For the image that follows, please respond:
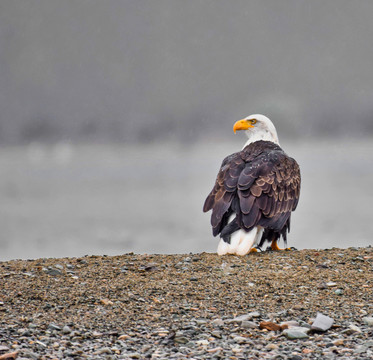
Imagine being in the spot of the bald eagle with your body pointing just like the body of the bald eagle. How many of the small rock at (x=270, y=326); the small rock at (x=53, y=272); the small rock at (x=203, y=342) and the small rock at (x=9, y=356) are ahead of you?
0

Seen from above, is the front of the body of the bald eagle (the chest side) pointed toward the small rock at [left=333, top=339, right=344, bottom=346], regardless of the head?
no

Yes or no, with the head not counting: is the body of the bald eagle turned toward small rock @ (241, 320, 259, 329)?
no

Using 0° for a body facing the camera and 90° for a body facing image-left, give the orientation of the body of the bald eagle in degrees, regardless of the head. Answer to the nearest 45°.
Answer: approximately 225°

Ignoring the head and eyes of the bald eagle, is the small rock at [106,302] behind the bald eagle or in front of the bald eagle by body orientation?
behind

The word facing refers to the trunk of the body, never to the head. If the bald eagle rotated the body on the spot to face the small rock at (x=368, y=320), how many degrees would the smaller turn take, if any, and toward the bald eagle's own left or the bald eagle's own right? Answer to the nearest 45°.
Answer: approximately 135° to the bald eagle's own right

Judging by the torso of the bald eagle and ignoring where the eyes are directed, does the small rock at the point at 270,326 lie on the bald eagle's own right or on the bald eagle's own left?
on the bald eagle's own right

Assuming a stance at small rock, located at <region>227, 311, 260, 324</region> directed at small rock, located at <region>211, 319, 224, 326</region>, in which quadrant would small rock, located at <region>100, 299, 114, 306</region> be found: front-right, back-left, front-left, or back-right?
front-right

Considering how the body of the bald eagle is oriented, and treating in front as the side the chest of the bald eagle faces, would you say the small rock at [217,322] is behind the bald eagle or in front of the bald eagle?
behind

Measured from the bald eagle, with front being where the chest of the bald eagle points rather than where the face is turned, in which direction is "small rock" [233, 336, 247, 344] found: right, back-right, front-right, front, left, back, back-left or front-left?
back-right

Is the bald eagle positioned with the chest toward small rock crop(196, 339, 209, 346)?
no

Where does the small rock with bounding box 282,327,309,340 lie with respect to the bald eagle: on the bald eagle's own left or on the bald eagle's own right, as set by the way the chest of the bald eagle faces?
on the bald eagle's own right

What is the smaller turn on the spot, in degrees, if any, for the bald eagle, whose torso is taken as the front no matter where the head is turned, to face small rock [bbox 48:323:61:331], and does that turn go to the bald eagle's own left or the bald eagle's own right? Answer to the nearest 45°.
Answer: approximately 180°

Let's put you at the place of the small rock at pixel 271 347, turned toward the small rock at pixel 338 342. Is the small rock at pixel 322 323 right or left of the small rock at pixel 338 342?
left

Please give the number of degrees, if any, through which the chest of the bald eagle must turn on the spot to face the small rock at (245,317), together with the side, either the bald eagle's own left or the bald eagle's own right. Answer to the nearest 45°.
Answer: approximately 135° to the bald eagle's own right
